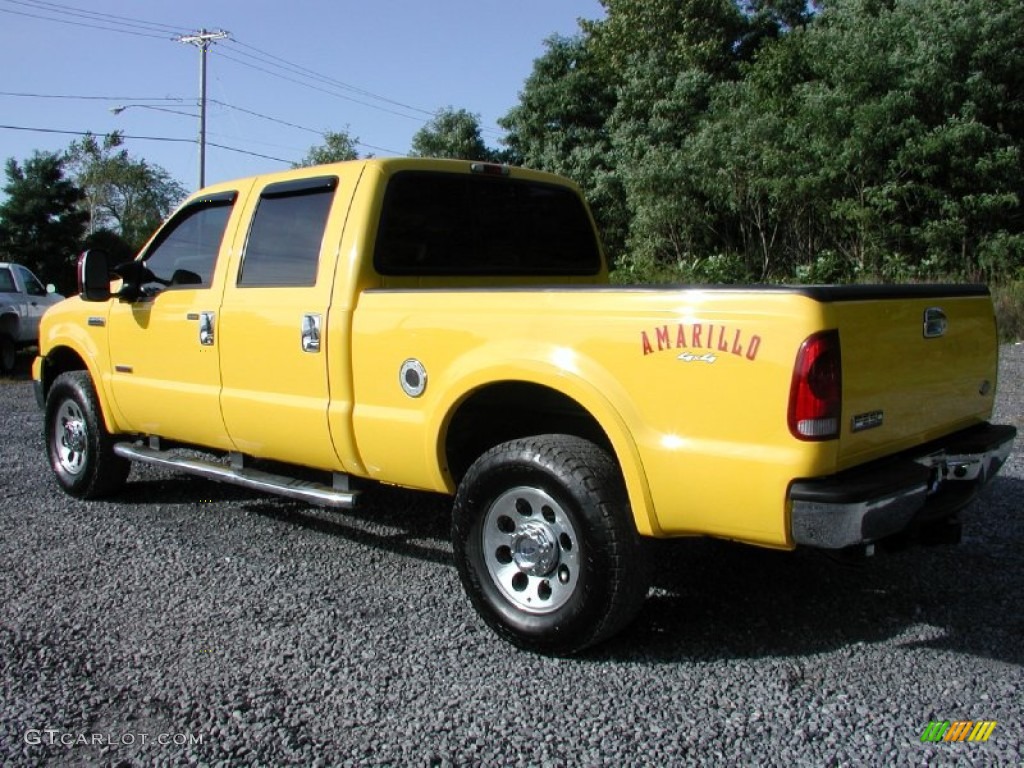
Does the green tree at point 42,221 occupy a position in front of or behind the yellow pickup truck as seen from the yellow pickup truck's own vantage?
in front

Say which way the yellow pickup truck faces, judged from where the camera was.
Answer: facing away from the viewer and to the left of the viewer

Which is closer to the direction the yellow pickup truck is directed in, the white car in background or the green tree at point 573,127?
the white car in background

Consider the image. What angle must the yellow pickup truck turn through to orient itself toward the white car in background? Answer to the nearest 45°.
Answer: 0° — it already faces it

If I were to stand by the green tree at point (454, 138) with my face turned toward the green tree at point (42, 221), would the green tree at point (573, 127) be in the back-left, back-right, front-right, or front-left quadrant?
back-left

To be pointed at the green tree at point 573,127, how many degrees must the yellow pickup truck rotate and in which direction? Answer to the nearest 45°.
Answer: approximately 45° to its right

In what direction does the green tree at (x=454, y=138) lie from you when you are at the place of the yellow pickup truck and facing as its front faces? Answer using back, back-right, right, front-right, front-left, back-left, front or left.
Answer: front-right

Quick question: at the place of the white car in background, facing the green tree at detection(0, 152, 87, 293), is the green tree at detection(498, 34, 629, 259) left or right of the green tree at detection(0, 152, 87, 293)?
right
